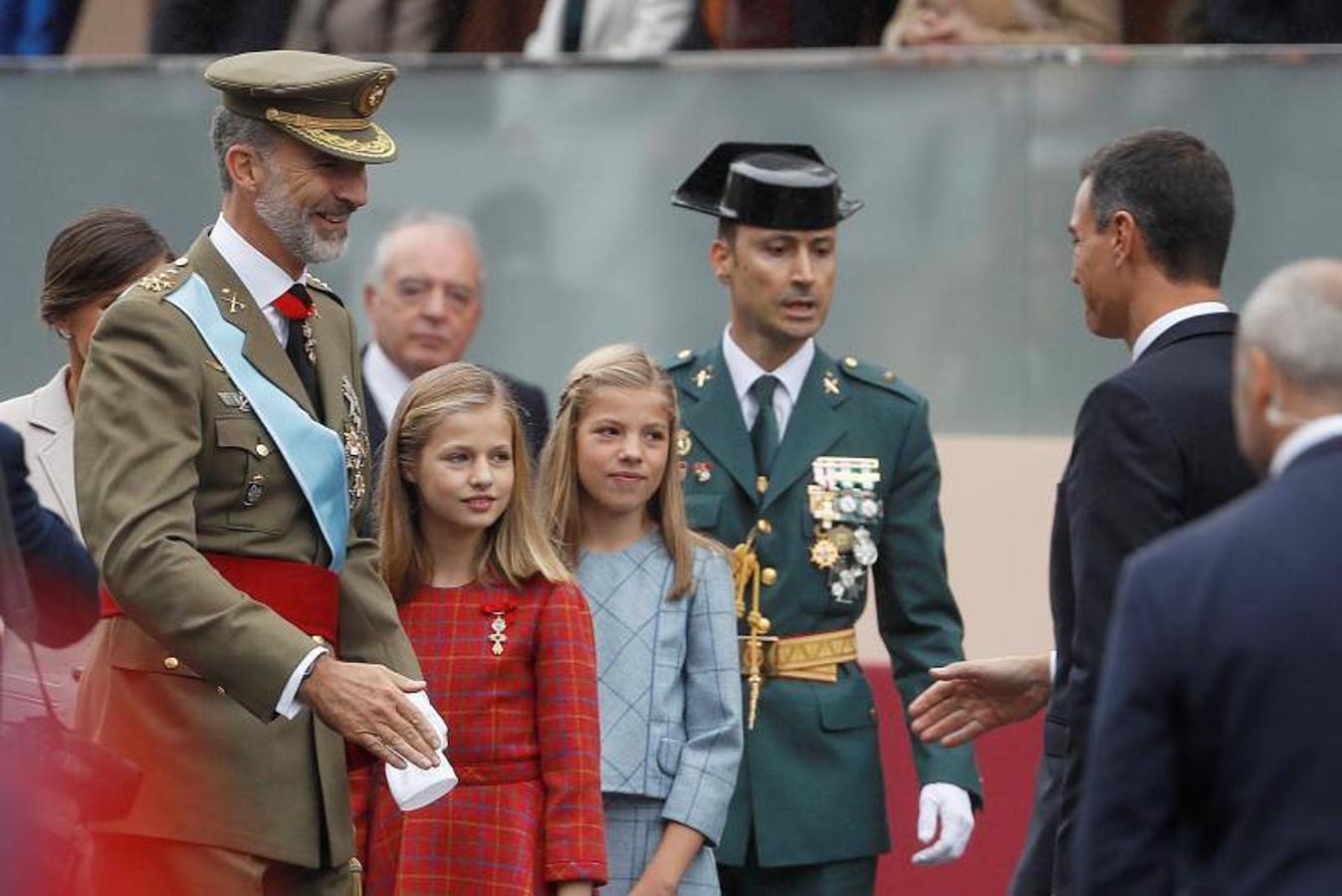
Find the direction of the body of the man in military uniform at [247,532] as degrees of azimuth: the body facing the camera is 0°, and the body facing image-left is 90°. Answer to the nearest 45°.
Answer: approximately 315°

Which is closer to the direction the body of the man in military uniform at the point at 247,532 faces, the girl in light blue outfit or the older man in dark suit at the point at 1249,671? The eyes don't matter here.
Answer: the older man in dark suit

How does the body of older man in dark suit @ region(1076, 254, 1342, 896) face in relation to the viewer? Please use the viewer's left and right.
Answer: facing away from the viewer and to the left of the viewer

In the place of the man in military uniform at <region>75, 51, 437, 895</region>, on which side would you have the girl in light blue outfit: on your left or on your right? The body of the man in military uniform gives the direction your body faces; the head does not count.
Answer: on your left

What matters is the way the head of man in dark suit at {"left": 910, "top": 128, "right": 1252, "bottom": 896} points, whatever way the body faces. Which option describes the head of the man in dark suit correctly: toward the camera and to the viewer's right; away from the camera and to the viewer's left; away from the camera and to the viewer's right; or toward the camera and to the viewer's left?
away from the camera and to the viewer's left

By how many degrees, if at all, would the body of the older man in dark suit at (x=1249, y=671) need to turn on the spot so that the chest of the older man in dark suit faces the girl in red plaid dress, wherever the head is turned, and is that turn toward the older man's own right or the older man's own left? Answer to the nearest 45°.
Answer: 0° — they already face them

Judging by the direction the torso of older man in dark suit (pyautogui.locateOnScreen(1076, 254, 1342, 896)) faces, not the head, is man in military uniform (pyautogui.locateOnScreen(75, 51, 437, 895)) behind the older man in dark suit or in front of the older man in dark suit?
in front

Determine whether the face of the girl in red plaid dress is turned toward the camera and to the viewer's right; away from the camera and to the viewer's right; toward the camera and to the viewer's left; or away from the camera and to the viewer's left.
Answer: toward the camera and to the viewer's right

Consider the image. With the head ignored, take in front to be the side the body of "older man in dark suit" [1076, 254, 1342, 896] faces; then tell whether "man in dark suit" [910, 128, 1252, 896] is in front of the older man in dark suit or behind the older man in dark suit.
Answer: in front
